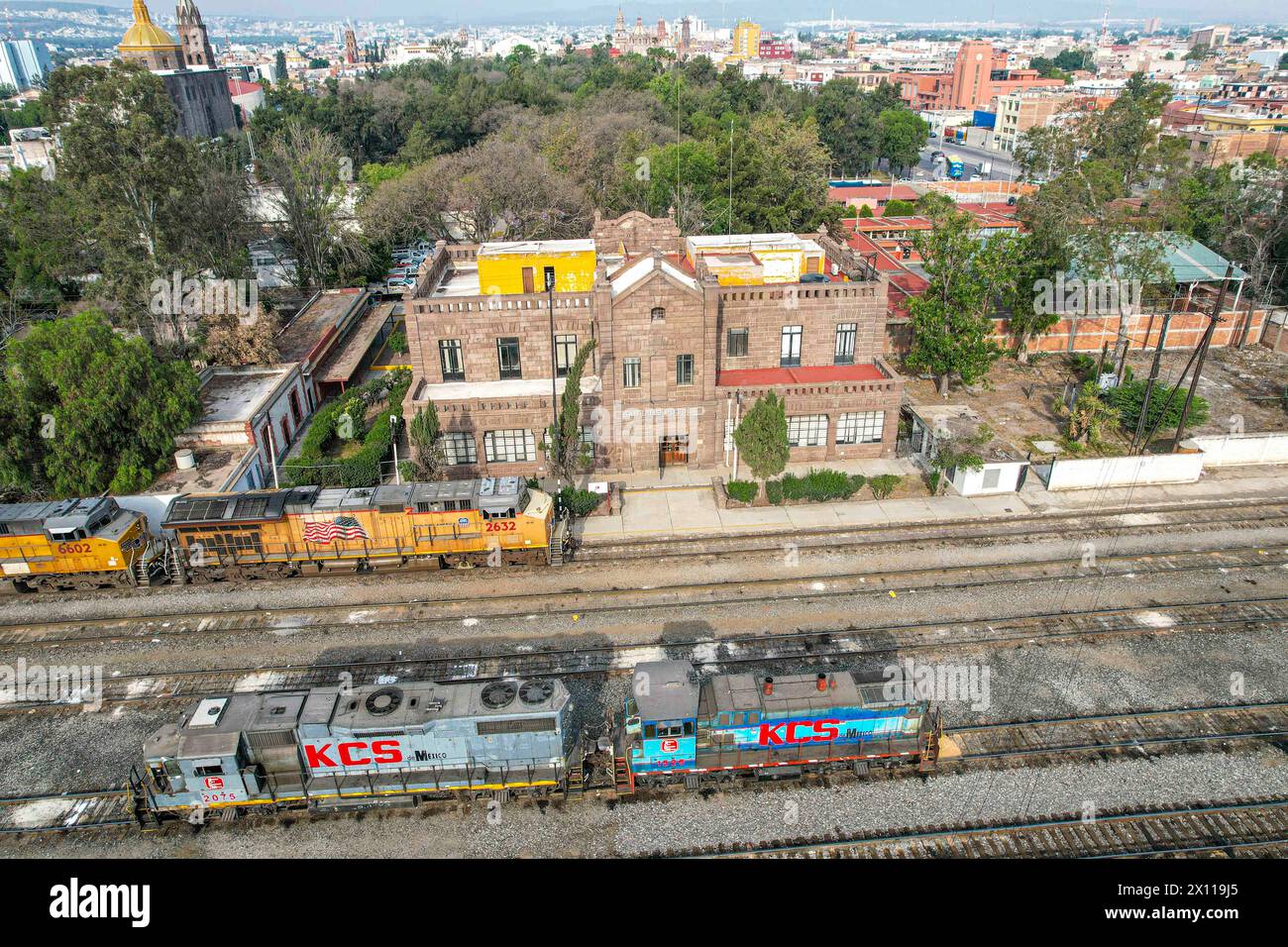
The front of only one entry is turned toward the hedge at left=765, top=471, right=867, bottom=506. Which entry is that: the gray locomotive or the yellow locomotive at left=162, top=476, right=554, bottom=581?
the yellow locomotive

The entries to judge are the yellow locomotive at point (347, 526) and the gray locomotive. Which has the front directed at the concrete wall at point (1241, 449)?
the yellow locomotive

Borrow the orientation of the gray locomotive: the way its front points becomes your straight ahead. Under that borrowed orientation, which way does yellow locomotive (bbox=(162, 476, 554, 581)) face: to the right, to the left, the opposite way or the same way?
the opposite way

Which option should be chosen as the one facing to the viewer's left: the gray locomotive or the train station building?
the gray locomotive

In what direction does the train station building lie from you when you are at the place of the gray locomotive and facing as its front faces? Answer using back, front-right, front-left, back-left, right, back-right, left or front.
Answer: back-right

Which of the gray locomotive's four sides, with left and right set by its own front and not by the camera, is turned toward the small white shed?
back

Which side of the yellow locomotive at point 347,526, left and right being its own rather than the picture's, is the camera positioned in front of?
right

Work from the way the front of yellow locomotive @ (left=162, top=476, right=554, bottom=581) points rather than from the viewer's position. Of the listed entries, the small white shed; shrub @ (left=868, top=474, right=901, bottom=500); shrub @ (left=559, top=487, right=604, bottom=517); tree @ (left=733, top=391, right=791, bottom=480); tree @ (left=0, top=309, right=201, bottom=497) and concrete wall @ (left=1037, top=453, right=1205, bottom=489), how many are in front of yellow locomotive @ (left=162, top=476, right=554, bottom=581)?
5

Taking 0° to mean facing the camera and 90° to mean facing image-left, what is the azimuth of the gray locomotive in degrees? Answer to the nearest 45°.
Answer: approximately 90°

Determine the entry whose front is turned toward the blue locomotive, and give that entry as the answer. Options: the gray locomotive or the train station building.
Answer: the train station building

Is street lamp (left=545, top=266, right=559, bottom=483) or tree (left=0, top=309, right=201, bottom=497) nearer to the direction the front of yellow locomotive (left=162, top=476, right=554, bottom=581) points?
the street lamp

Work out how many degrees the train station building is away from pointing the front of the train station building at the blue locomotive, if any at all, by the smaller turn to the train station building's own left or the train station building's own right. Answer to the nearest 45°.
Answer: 0° — it already faces it
